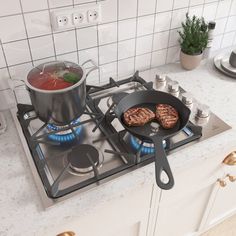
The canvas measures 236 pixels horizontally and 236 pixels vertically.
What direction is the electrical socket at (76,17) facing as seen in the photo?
toward the camera

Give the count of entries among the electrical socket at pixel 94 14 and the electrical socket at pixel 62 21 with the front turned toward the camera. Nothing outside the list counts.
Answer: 2

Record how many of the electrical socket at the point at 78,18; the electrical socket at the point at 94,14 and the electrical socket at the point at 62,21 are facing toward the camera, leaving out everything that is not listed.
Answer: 3

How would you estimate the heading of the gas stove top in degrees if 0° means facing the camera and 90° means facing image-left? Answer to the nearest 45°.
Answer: approximately 315°

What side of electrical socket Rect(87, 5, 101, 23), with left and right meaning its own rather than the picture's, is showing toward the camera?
front

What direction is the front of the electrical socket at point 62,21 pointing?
toward the camera
